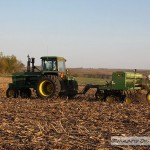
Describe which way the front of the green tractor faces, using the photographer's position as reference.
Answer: facing away from the viewer and to the left of the viewer
